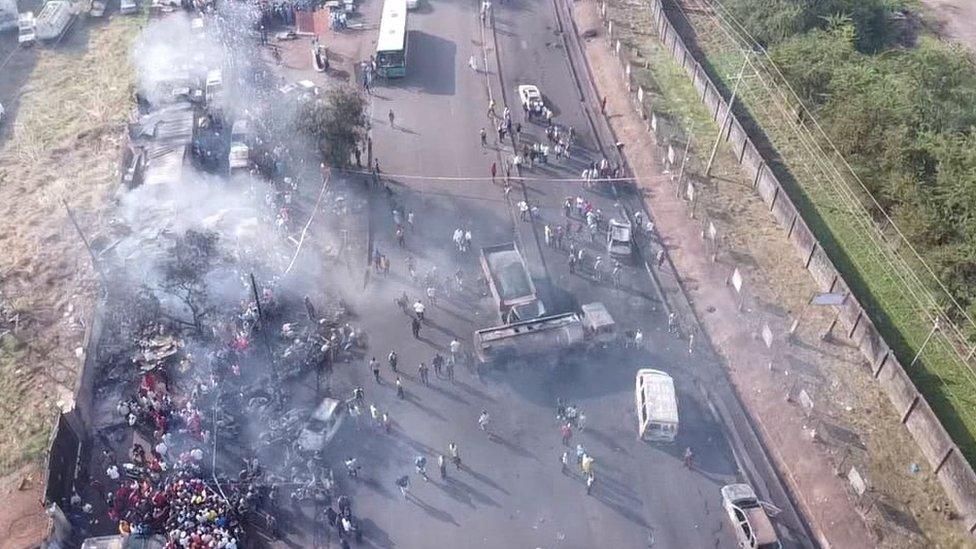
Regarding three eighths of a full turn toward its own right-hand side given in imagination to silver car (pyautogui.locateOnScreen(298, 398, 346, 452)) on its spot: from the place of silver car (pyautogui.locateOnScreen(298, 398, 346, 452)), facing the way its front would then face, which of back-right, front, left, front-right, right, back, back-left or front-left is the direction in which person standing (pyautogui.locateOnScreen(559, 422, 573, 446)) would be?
right

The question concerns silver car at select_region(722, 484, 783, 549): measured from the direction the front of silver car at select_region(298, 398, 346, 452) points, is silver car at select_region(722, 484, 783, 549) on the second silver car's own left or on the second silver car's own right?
on the second silver car's own left

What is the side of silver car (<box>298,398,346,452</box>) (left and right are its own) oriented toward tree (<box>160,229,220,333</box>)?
right

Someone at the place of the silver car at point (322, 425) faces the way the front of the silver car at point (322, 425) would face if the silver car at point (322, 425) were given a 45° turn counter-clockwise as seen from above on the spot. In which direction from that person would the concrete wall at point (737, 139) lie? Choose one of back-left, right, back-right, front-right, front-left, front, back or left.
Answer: back-left

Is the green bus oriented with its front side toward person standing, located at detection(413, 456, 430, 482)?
yes

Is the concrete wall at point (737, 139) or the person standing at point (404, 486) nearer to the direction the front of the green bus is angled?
the person standing

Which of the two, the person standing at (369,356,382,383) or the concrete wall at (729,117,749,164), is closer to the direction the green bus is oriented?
the person standing

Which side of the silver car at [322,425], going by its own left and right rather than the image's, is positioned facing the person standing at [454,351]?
back

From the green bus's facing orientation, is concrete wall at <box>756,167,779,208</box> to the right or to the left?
on its left

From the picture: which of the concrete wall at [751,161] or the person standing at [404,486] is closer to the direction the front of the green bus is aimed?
the person standing

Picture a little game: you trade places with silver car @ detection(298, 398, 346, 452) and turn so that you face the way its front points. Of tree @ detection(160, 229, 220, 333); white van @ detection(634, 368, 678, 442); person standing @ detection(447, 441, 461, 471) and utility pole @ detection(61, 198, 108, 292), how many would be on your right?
2

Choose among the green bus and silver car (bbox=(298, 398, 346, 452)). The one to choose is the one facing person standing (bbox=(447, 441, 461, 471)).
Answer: the green bus

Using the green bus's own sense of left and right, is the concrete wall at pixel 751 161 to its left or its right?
on its left
